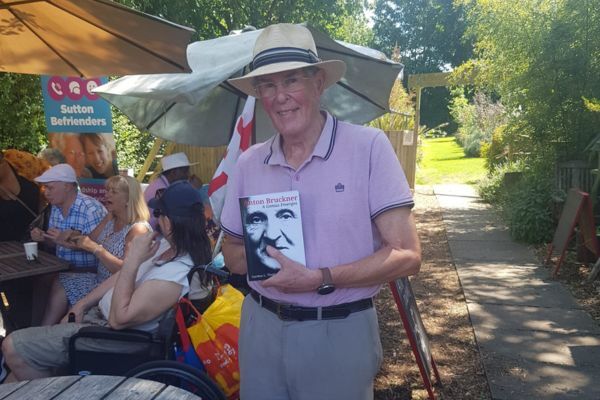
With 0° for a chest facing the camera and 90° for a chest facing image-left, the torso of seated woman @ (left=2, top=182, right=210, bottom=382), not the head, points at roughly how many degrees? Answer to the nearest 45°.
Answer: approximately 90°

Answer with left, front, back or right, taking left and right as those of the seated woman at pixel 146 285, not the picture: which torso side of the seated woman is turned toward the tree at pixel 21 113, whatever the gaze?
right

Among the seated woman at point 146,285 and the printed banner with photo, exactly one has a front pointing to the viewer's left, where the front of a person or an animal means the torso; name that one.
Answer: the seated woman

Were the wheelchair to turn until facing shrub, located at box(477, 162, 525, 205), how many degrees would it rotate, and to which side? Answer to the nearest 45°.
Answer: approximately 135° to its right

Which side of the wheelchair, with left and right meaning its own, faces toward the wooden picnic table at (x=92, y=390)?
left

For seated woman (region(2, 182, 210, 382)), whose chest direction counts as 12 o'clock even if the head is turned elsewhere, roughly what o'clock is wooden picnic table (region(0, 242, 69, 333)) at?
The wooden picnic table is roughly at 2 o'clock from the seated woman.

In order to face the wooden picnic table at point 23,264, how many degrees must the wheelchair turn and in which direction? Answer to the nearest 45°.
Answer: approximately 45° to its right

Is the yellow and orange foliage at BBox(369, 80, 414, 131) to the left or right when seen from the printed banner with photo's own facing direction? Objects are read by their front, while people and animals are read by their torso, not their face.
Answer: on its left

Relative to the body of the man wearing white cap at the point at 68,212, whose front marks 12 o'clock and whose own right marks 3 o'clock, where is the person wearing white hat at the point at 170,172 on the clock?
the person wearing white hat at the point at 170,172 is roughly at 6 o'clock from the man wearing white cap at the point at 68,212.

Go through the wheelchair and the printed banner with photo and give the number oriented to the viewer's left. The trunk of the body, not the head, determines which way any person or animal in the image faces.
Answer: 1

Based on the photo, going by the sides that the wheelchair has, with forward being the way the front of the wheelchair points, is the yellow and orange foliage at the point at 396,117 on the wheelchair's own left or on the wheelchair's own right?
on the wheelchair's own right

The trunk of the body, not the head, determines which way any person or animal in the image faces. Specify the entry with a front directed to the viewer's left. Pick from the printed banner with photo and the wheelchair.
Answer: the wheelchair

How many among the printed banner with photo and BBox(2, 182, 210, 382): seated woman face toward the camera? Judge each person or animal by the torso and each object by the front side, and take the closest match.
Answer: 1

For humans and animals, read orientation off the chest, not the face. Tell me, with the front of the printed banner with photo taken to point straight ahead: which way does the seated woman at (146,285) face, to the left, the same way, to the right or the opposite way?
to the right

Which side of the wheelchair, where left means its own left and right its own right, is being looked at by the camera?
left
